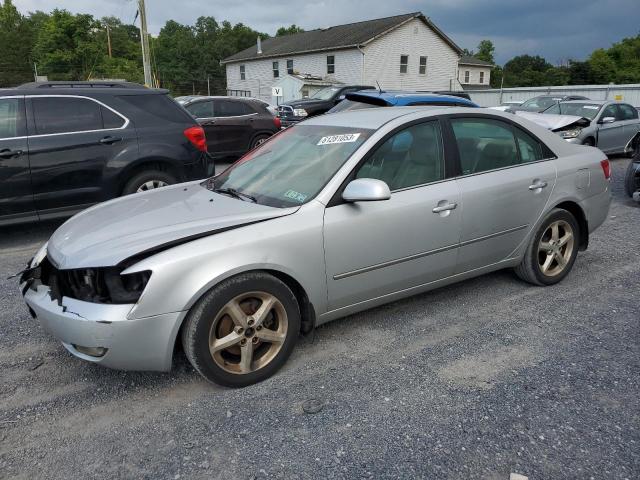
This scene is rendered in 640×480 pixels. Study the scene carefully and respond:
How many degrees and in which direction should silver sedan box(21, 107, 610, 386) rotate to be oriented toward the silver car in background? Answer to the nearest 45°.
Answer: approximately 180°

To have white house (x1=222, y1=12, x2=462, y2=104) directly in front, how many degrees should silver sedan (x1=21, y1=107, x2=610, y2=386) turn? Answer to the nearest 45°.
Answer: approximately 135° to its right

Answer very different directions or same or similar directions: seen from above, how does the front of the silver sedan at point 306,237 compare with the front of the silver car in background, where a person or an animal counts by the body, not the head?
same or similar directions

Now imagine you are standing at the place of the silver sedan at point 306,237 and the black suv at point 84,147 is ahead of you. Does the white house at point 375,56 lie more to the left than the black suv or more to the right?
right

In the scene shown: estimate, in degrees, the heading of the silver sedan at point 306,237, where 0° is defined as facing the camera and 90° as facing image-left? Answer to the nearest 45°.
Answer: approximately 45°

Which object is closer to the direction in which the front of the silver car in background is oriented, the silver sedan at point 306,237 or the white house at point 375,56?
the silver sedan

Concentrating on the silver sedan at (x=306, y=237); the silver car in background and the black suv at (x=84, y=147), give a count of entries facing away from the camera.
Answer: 0

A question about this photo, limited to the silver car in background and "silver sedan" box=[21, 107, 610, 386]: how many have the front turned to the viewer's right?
0

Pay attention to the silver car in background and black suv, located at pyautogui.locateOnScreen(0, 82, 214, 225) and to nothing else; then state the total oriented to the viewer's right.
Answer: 0

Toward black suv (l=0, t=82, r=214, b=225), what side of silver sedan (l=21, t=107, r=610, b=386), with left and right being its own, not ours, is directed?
right

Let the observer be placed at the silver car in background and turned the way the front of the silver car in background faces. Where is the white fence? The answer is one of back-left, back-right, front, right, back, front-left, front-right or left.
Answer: back-right

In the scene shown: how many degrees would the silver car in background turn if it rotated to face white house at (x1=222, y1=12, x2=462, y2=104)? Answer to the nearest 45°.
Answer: approximately 90° to its right

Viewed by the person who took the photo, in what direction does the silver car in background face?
facing the viewer and to the left of the viewer

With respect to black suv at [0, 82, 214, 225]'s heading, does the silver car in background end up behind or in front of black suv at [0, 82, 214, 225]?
behind

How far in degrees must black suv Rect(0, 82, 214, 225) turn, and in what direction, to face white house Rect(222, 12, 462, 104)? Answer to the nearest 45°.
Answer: approximately 135° to its right

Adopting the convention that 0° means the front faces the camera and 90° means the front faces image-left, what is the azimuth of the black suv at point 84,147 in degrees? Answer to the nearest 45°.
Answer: approximately 90°

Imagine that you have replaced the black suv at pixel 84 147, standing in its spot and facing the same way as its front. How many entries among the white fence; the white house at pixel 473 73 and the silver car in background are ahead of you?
0
